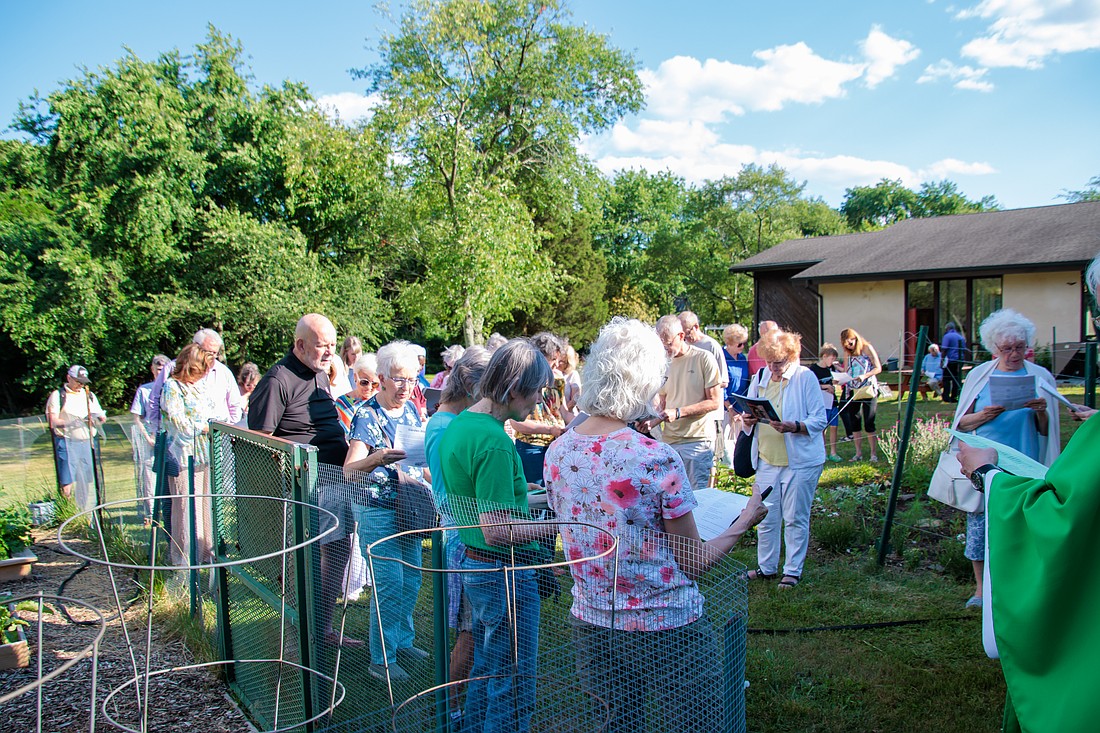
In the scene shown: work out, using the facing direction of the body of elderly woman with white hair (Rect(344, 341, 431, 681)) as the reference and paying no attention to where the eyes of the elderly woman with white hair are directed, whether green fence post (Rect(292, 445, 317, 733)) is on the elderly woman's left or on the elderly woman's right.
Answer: on the elderly woman's right

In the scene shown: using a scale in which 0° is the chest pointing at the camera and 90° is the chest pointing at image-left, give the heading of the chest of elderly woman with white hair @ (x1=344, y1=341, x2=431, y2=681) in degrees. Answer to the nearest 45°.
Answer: approximately 315°

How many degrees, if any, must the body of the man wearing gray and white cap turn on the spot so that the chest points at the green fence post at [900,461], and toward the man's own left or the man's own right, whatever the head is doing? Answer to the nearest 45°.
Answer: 0° — they already face it

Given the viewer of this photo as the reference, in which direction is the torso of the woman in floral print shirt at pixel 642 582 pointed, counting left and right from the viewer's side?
facing away from the viewer and to the right of the viewer

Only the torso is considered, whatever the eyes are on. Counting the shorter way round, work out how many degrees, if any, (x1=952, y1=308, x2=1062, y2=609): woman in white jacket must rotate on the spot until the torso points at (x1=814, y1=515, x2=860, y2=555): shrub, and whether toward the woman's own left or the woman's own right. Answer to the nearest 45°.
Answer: approximately 135° to the woman's own right

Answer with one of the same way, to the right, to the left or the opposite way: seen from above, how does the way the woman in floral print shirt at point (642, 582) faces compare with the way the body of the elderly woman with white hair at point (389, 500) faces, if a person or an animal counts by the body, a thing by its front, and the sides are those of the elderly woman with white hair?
to the left

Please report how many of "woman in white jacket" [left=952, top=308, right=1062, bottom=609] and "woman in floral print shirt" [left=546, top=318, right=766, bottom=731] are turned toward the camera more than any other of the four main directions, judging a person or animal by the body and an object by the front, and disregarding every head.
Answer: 1

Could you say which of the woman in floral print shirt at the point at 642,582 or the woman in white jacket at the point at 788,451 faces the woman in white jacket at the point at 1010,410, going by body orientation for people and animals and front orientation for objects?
the woman in floral print shirt

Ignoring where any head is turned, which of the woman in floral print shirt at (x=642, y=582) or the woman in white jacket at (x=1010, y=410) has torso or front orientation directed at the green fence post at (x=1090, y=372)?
the woman in floral print shirt
